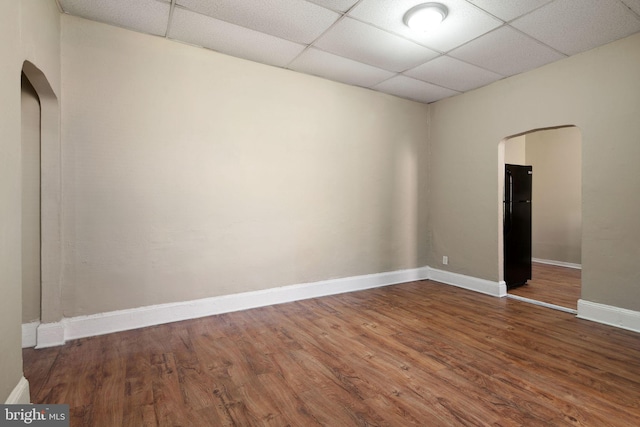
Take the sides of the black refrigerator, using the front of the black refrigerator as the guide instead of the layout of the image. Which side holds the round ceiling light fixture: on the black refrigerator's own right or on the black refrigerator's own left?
on the black refrigerator's own right

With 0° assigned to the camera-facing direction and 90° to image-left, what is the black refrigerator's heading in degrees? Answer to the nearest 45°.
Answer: approximately 315°
